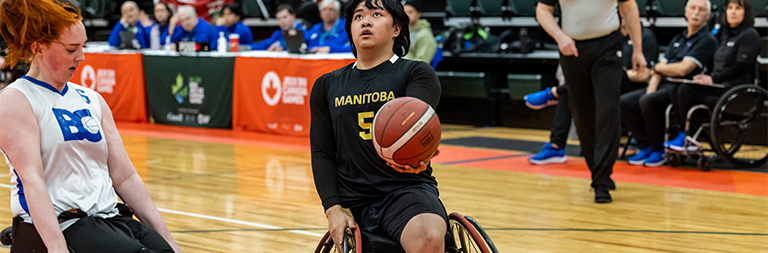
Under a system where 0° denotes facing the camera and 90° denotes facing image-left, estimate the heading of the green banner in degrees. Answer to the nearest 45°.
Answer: approximately 0°

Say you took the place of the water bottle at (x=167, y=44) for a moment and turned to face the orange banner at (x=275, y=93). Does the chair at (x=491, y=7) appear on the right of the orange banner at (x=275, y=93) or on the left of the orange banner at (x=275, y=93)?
left

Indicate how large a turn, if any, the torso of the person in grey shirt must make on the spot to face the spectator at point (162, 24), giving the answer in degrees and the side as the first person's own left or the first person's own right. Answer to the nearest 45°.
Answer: approximately 135° to the first person's own right

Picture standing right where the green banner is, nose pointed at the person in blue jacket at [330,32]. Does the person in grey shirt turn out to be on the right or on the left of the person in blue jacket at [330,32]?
right

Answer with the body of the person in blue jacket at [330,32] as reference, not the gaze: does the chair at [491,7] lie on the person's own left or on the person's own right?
on the person's own left

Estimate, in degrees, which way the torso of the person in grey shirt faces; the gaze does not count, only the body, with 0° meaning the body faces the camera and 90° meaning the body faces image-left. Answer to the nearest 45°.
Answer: approximately 0°

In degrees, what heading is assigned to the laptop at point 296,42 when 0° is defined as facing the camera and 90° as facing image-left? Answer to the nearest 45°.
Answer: approximately 180°

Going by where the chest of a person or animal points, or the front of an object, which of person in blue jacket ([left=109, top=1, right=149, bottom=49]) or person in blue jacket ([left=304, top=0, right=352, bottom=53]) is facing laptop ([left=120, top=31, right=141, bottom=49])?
person in blue jacket ([left=109, top=1, right=149, bottom=49])

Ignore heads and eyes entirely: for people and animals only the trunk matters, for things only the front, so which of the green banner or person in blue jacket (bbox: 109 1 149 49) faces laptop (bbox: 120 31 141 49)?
the person in blue jacket
